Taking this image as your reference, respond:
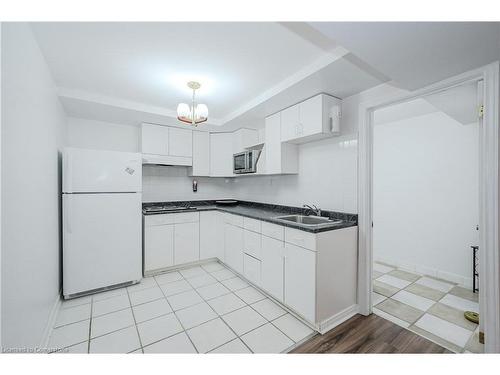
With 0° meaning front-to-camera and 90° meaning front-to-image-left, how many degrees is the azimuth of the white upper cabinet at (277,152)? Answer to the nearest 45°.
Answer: approximately 45°

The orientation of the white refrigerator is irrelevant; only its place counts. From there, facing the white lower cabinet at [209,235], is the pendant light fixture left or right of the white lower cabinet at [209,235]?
right

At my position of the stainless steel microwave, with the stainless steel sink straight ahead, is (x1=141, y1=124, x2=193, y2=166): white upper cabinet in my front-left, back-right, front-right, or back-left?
back-right

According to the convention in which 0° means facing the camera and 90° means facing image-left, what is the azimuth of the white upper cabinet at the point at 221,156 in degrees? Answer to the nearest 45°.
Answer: approximately 0°

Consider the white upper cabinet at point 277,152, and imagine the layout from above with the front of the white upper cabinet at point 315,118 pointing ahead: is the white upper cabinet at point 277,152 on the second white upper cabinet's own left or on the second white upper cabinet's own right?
on the second white upper cabinet's own right

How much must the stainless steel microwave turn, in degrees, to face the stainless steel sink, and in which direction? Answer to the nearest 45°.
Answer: approximately 90° to its left

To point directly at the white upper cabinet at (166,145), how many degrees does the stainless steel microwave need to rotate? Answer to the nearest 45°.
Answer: approximately 45° to its right

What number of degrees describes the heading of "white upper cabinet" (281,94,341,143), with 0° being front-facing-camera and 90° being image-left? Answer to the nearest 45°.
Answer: approximately 45°

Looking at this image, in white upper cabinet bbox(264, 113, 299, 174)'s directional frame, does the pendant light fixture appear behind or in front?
in front

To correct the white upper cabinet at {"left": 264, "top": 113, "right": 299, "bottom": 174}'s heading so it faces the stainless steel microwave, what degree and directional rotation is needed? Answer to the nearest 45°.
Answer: approximately 90° to its right

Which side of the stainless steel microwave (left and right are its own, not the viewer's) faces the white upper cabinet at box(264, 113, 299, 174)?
left
